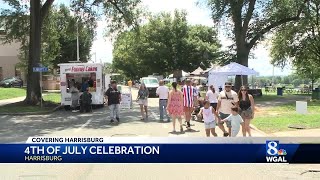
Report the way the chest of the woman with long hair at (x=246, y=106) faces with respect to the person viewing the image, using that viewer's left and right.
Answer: facing the viewer

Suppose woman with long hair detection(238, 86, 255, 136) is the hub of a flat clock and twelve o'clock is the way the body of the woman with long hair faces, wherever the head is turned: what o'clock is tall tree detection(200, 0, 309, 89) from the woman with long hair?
The tall tree is roughly at 6 o'clock from the woman with long hair.

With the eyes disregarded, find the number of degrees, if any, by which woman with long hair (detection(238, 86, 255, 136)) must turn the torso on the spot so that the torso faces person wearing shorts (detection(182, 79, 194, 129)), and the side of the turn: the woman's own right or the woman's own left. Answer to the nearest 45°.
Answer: approximately 135° to the woman's own right

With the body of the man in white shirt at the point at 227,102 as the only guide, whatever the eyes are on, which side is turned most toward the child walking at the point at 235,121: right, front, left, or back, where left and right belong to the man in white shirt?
front

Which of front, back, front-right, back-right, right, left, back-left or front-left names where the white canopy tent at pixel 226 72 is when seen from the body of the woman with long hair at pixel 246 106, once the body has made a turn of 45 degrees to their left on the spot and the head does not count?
back-left

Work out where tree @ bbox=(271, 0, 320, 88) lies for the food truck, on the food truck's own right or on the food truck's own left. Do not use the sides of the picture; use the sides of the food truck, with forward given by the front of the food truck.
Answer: on the food truck's own left

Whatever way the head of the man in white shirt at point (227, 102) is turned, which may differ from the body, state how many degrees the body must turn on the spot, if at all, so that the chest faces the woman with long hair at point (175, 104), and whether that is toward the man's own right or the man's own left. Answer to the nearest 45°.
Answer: approximately 135° to the man's own right

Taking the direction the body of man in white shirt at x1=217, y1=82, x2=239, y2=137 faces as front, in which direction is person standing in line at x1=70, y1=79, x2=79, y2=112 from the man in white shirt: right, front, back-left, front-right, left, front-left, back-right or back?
back-right
